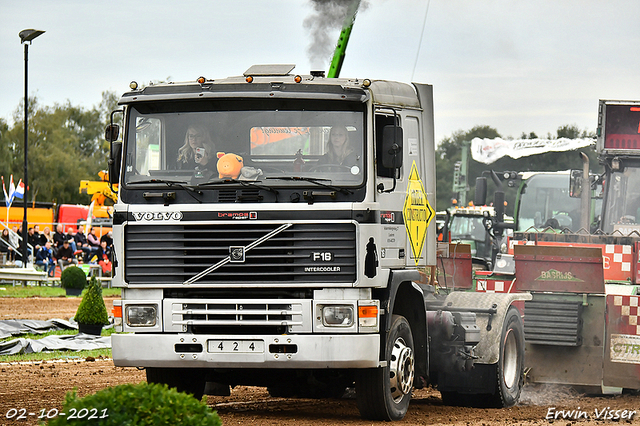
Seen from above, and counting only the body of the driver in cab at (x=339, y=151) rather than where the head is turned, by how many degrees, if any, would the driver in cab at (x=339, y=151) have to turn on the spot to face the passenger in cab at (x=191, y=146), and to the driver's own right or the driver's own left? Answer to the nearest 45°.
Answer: approximately 90° to the driver's own right

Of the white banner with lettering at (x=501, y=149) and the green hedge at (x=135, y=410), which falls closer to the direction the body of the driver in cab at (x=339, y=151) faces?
the green hedge

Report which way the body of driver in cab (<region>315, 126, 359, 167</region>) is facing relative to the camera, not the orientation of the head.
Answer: toward the camera

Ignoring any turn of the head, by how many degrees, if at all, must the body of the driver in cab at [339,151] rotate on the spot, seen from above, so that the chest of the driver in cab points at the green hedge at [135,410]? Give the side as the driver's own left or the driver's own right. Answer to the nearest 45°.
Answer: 0° — they already face it

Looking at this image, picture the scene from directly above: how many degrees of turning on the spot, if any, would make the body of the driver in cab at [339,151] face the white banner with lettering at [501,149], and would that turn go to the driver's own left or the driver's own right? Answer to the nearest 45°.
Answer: approximately 180°
